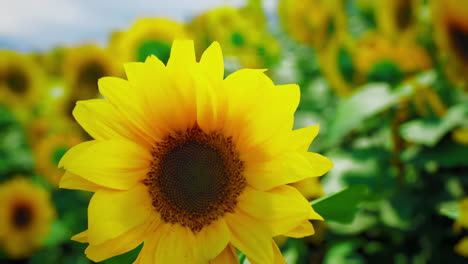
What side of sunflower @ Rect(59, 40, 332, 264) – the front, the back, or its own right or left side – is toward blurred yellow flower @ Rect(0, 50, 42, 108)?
back

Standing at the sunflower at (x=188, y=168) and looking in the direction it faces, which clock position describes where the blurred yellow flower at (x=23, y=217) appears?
The blurred yellow flower is roughly at 5 o'clock from the sunflower.

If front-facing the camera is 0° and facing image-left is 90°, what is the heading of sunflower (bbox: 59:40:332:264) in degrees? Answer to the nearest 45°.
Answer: approximately 0°

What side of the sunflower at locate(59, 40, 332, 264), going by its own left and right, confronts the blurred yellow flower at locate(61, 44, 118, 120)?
back

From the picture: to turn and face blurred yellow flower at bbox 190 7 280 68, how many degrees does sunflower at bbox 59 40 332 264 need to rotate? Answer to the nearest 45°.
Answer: approximately 180°

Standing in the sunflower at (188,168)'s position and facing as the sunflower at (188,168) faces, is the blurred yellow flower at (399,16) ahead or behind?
behind

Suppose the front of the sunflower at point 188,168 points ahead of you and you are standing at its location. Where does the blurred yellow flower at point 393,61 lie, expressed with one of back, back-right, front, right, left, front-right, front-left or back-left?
back-left

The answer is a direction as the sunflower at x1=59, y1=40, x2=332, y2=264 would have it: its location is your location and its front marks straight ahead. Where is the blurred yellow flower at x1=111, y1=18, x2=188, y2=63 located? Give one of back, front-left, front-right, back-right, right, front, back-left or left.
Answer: back
